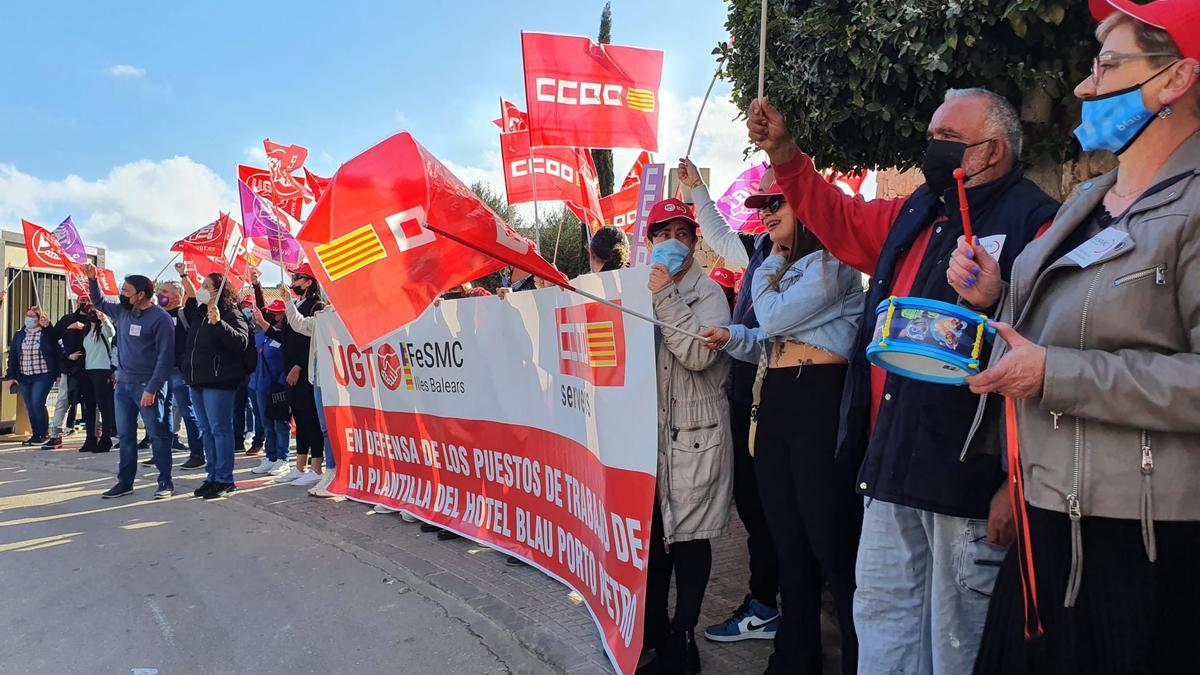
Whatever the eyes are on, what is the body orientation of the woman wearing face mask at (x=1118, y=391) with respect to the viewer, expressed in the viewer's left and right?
facing the viewer and to the left of the viewer

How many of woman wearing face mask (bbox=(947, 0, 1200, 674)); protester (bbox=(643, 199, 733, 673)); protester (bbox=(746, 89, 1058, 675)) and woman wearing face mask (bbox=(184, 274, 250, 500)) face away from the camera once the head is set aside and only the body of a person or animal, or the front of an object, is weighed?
0

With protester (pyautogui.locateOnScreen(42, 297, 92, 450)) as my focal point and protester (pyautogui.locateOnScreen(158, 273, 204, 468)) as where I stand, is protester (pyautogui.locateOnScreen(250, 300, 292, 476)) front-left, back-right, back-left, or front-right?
back-right

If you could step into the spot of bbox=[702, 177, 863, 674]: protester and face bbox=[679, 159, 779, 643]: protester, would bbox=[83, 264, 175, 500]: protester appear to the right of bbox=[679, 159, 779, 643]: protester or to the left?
left

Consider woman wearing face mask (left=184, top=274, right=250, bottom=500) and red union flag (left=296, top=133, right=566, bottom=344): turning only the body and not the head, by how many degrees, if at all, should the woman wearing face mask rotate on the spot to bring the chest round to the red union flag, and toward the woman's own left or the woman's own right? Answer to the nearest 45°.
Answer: approximately 45° to the woman's own left

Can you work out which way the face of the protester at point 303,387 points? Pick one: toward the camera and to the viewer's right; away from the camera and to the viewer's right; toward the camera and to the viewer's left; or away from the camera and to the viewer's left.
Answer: toward the camera and to the viewer's left

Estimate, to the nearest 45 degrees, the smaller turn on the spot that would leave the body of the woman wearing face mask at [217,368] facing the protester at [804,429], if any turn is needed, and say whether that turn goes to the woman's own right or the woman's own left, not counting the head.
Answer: approximately 45° to the woman's own left

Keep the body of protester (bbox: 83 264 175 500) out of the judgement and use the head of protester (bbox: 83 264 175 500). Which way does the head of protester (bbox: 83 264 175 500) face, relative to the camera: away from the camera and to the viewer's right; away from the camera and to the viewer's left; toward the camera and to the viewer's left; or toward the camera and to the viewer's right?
toward the camera and to the viewer's left

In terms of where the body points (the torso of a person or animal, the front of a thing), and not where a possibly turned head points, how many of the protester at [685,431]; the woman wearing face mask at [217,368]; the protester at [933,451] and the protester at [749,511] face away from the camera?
0

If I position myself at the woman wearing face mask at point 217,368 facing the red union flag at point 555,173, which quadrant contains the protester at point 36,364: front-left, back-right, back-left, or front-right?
back-left

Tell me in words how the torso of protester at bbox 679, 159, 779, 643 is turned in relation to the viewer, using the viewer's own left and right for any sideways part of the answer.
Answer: facing to the left of the viewer

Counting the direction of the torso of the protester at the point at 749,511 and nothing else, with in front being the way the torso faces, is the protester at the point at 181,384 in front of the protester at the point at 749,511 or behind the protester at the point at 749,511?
in front

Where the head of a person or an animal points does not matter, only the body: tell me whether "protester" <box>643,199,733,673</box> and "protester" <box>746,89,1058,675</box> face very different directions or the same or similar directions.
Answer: same or similar directions

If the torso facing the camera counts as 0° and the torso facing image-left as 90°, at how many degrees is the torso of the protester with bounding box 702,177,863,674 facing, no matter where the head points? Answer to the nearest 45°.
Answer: approximately 45°

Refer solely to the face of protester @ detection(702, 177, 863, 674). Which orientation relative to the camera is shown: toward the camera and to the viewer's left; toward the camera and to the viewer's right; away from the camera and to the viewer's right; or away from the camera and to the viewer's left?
toward the camera and to the viewer's left
